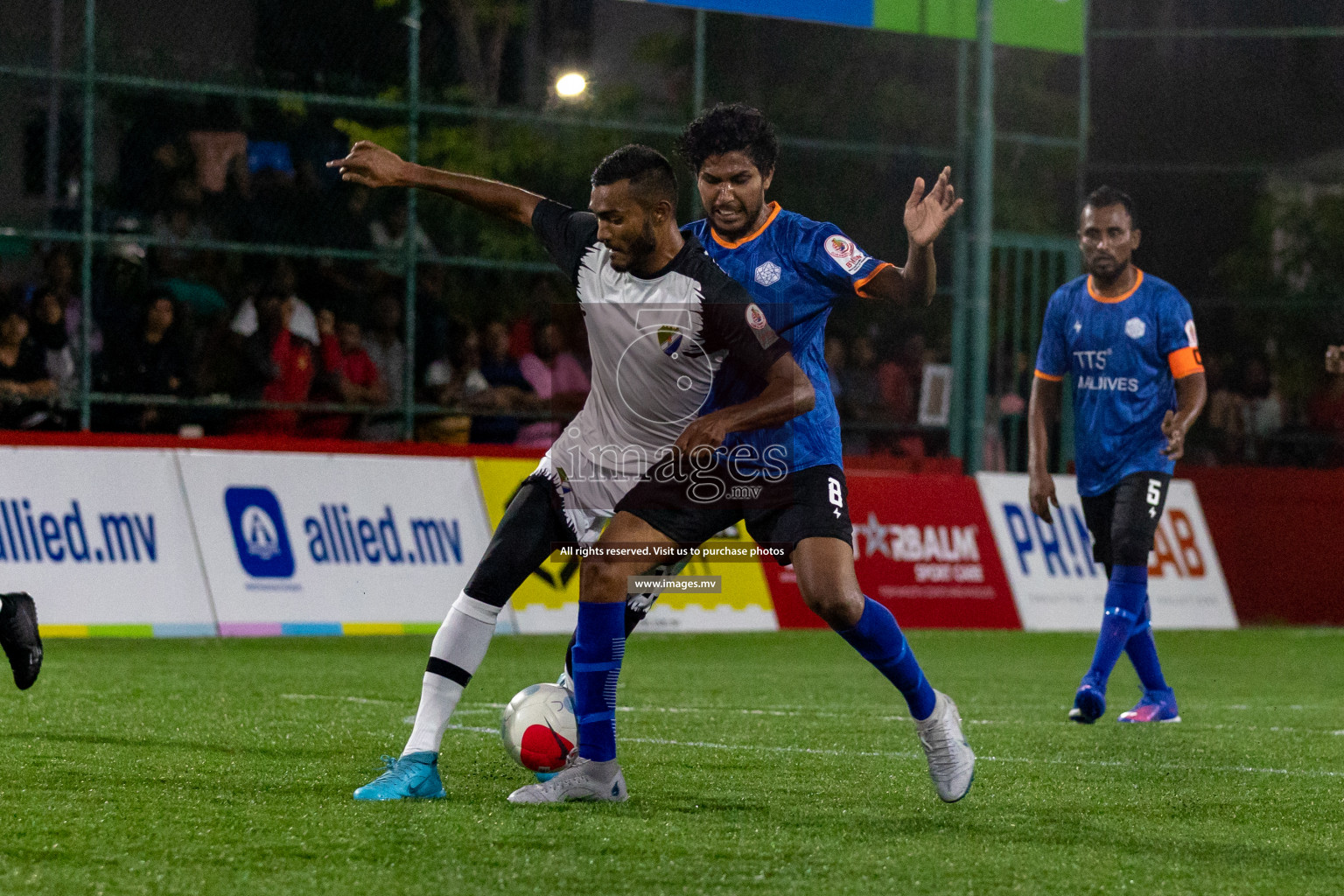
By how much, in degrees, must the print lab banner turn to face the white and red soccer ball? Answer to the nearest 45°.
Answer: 0° — it already faces it

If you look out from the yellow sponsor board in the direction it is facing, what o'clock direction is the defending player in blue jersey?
The defending player in blue jersey is roughly at 12 o'clock from the yellow sponsor board.

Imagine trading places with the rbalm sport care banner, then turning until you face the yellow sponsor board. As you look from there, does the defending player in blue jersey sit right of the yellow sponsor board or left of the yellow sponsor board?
left

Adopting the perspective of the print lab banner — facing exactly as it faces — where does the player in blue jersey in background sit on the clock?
The player in blue jersey in background is roughly at 12 o'clock from the print lab banner.

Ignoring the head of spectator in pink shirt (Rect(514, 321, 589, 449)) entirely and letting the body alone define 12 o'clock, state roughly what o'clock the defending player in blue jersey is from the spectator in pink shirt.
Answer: The defending player in blue jersey is roughly at 12 o'clock from the spectator in pink shirt.

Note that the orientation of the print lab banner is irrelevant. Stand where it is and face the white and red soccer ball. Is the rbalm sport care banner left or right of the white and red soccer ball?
right

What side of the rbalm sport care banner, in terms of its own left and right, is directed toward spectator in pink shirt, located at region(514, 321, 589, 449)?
right

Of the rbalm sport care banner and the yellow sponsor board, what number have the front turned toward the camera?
2

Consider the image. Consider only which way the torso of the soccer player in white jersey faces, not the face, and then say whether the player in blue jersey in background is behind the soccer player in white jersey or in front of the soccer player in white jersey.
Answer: behind

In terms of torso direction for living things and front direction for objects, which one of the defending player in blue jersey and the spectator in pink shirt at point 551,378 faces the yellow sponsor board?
the spectator in pink shirt

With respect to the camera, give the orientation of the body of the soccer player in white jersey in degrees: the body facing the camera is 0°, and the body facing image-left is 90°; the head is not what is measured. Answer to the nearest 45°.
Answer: approximately 45°
